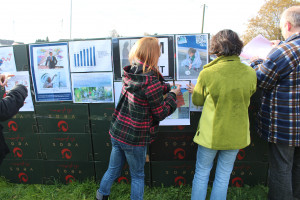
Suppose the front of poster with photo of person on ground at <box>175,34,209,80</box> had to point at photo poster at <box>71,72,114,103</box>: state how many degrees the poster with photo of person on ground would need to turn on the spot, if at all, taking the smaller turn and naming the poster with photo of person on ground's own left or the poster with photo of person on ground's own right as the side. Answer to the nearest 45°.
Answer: approximately 90° to the poster with photo of person on ground's own right

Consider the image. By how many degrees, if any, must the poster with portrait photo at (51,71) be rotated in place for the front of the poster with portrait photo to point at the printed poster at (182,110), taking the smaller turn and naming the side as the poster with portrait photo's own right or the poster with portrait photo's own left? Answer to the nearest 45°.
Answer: approximately 45° to the poster with portrait photo's own left

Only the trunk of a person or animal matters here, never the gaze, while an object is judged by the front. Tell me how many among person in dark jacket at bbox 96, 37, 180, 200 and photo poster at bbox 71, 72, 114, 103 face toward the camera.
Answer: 1

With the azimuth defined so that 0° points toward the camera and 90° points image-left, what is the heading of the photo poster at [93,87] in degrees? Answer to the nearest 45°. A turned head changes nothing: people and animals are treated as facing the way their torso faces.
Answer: approximately 0°
